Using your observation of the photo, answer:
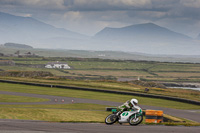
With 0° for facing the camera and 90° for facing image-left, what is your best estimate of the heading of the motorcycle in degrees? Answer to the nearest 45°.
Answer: approximately 270°

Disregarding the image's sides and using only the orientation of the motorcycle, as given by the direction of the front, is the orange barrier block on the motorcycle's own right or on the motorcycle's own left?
on the motorcycle's own left
